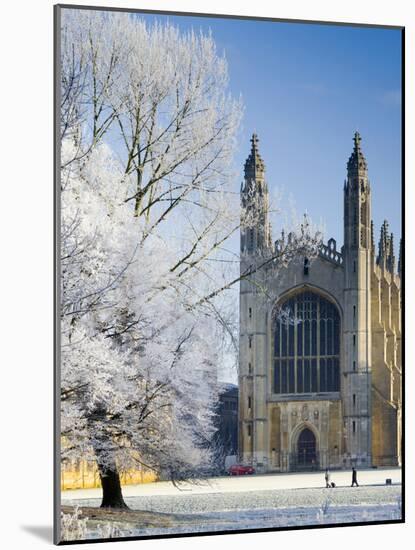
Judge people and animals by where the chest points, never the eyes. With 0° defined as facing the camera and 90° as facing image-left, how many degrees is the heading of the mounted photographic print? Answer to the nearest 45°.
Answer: approximately 315°
